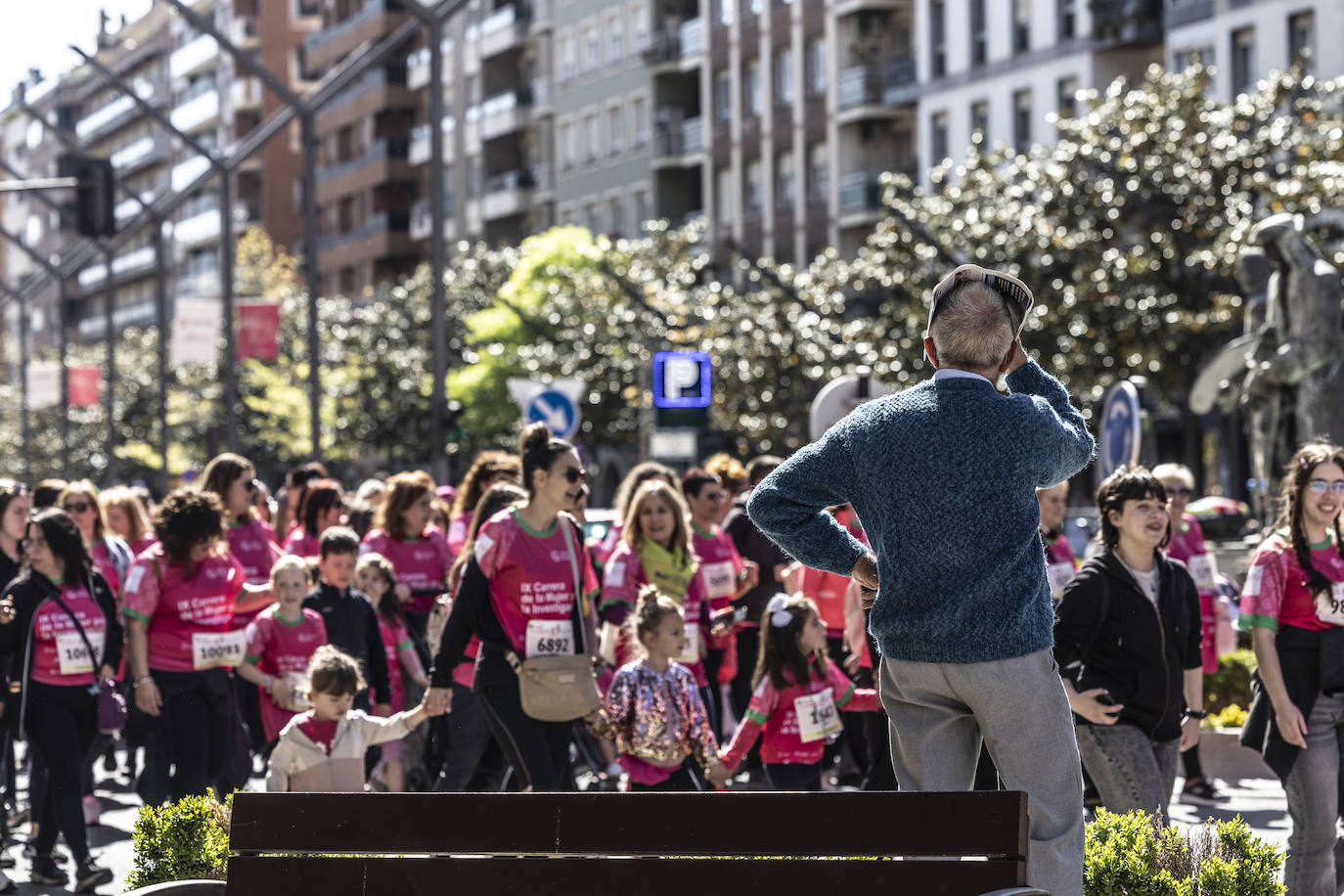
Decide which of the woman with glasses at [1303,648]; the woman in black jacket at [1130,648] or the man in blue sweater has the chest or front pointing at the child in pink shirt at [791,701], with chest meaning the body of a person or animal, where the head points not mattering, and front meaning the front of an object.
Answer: the man in blue sweater

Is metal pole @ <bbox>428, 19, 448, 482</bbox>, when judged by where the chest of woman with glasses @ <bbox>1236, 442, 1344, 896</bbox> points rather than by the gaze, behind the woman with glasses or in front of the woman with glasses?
behind

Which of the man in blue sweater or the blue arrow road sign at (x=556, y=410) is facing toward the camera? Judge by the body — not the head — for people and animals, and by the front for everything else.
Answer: the blue arrow road sign

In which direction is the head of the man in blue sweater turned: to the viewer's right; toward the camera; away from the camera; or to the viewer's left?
away from the camera

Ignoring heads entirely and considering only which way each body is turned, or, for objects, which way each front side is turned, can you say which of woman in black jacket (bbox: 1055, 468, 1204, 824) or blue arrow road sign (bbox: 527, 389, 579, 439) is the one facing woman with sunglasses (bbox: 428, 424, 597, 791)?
the blue arrow road sign

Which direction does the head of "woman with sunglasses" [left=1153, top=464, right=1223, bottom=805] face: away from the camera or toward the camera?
toward the camera

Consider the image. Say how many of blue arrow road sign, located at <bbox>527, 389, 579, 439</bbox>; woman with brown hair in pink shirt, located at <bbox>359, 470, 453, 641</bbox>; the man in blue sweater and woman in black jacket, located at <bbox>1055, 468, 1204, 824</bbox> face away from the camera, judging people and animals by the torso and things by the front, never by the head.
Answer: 1

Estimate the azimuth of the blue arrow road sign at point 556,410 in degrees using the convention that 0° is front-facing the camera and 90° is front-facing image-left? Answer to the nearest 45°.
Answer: approximately 0°

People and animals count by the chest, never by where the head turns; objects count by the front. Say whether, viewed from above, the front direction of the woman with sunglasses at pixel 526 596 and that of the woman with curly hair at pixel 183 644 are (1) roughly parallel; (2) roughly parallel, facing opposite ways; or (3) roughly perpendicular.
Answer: roughly parallel

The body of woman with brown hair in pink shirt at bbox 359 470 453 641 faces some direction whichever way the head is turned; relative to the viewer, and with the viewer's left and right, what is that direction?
facing the viewer and to the right of the viewer

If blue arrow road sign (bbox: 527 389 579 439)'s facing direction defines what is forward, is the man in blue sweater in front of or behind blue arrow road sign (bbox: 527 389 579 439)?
in front

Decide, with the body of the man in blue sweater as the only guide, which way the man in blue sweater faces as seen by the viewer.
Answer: away from the camera

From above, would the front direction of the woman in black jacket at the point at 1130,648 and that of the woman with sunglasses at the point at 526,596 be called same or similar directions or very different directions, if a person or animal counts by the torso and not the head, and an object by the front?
same or similar directions
